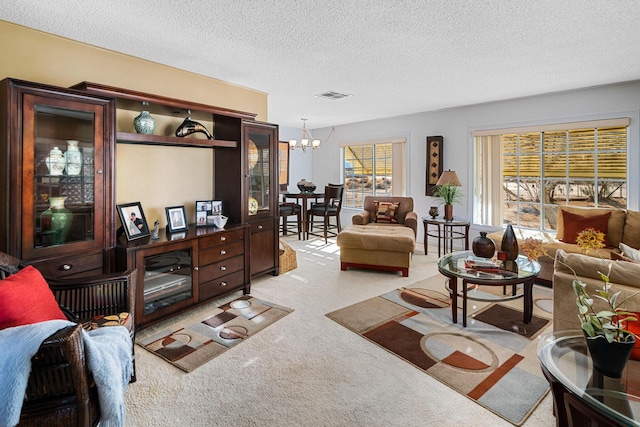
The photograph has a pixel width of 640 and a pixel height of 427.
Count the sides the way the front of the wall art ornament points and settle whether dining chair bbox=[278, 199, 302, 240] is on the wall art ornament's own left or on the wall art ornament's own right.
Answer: on the wall art ornament's own right

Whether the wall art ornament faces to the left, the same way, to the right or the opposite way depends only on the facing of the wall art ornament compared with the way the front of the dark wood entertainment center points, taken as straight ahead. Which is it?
to the right

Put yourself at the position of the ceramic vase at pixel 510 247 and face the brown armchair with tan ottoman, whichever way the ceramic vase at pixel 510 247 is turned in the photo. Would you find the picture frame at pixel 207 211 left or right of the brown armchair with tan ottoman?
left

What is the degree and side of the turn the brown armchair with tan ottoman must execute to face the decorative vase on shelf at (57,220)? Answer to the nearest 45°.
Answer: approximately 45° to its right

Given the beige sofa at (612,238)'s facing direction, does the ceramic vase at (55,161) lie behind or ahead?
ahead

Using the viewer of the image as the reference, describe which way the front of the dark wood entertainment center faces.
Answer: facing the viewer and to the right of the viewer

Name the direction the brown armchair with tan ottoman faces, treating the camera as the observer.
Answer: facing the viewer

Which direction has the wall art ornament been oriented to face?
toward the camera

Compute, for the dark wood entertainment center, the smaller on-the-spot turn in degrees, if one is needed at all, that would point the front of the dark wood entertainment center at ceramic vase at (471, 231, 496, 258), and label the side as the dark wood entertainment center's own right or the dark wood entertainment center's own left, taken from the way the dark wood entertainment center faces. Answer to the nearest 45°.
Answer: approximately 45° to the dark wood entertainment center's own left

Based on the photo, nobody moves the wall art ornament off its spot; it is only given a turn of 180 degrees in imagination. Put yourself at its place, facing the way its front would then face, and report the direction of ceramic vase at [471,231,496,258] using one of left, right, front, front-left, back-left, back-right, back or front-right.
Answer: back

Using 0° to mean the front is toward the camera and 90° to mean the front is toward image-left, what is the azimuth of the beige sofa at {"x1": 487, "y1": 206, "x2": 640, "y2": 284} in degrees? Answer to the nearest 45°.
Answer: approximately 0°

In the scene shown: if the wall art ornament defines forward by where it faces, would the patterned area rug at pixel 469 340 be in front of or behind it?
in front

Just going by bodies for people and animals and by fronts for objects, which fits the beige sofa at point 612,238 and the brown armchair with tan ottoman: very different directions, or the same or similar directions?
same or similar directions
